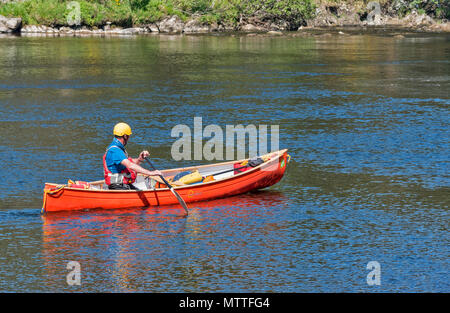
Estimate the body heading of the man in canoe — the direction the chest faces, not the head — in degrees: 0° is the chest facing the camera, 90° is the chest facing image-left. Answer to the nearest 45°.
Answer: approximately 270°

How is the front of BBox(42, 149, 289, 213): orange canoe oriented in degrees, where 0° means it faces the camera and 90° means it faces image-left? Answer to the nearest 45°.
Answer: approximately 270°

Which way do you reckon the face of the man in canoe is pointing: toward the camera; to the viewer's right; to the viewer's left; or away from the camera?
to the viewer's right
